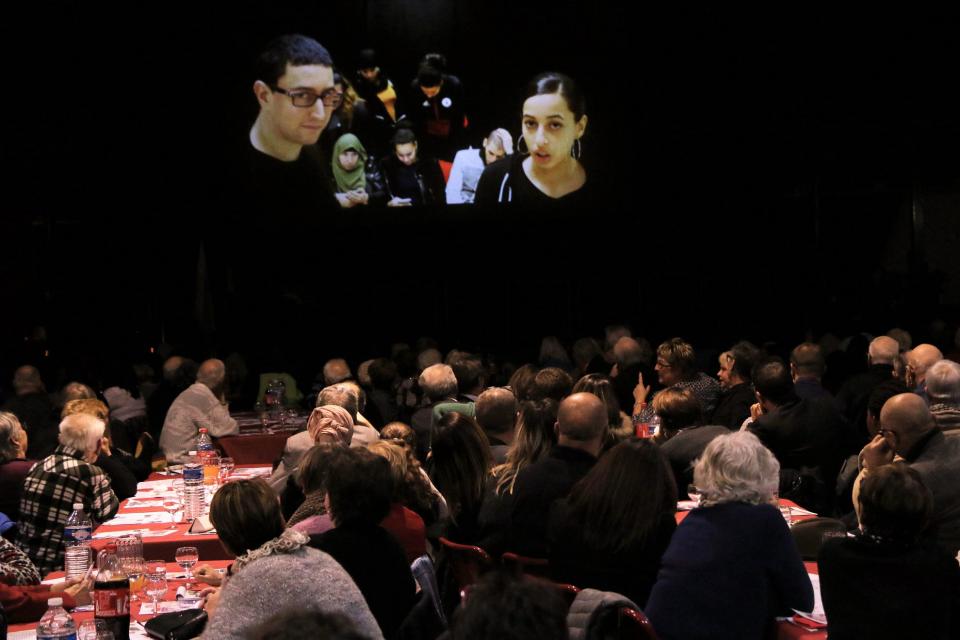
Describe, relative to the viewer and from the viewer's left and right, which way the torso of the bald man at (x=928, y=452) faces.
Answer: facing away from the viewer and to the left of the viewer

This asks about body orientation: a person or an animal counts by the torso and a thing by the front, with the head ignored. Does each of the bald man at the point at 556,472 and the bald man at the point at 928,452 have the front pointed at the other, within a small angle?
no

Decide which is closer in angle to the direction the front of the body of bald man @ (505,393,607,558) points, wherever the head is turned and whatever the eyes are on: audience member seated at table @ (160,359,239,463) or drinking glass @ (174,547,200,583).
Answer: the audience member seated at table

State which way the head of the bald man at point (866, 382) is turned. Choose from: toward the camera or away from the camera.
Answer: away from the camera

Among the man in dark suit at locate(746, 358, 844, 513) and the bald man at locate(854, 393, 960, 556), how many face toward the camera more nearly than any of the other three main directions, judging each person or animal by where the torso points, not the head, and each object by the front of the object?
0

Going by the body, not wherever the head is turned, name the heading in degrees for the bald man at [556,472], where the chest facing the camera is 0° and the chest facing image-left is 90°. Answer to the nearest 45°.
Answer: approximately 180°

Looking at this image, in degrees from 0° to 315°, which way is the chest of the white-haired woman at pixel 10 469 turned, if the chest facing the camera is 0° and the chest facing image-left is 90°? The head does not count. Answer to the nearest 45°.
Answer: approximately 225°

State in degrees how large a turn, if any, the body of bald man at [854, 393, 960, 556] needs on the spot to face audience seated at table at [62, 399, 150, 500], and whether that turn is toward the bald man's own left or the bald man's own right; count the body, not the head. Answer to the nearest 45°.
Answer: approximately 45° to the bald man's own left

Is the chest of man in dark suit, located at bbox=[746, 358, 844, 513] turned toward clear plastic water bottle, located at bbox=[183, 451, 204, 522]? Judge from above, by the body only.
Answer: no

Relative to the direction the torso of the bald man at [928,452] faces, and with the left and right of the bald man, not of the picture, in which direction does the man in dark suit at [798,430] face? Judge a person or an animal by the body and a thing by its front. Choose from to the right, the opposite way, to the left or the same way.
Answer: the same way

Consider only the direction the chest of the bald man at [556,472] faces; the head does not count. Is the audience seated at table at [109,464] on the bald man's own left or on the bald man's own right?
on the bald man's own left

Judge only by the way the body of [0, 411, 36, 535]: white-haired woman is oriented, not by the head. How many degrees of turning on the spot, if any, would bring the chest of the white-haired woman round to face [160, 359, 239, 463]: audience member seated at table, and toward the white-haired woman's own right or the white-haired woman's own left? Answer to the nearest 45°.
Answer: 0° — they already face them

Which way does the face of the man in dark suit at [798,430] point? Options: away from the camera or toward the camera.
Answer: away from the camera

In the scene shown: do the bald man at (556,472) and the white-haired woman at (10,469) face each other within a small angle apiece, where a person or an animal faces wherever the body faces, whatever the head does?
no

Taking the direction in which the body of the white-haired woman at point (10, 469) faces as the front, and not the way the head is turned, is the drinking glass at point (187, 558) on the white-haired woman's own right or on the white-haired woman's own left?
on the white-haired woman's own right

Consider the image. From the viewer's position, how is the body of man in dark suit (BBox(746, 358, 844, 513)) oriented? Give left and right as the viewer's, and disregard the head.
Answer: facing away from the viewer and to the left of the viewer

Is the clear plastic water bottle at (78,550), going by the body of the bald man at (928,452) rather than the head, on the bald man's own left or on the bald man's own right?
on the bald man's own left

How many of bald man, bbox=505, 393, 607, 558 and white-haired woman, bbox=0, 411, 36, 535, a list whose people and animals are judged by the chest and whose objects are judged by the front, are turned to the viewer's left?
0
